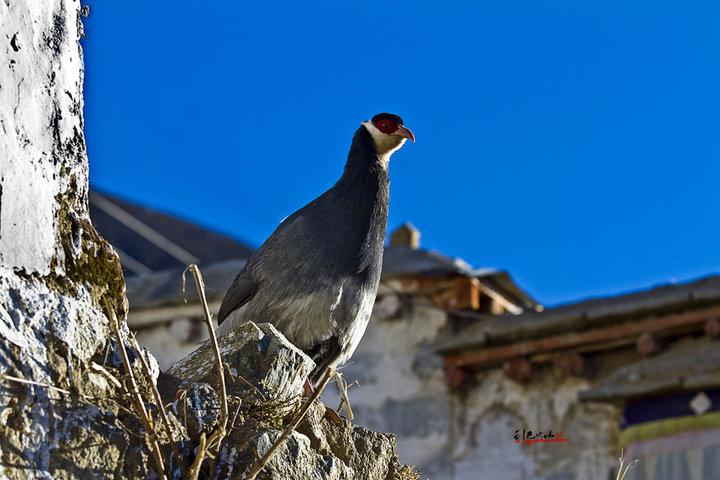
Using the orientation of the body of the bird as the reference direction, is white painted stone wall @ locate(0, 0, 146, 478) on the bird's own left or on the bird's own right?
on the bird's own right

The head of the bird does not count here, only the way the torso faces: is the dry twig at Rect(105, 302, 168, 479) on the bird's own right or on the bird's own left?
on the bird's own right

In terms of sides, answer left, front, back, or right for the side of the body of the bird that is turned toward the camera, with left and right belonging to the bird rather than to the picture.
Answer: right

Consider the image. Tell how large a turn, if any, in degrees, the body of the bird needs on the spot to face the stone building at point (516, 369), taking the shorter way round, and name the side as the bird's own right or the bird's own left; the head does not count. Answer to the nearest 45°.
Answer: approximately 90° to the bird's own left

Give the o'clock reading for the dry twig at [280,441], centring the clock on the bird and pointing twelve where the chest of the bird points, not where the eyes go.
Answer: The dry twig is roughly at 3 o'clock from the bird.
